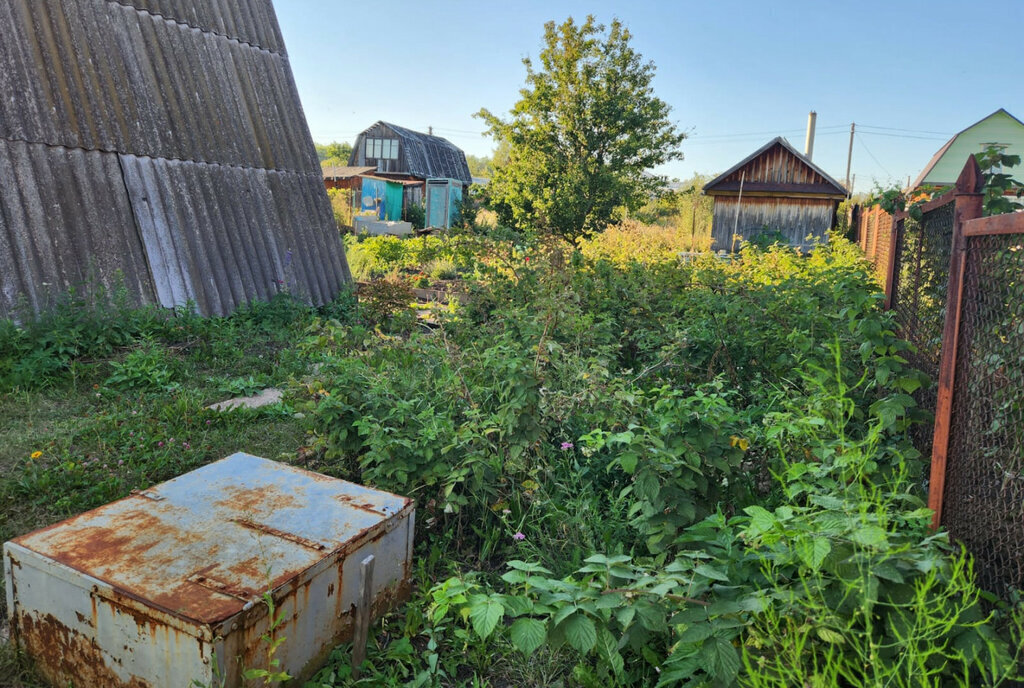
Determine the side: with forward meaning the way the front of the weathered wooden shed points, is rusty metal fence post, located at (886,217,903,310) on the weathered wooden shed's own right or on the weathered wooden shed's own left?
on the weathered wooden shed's own left

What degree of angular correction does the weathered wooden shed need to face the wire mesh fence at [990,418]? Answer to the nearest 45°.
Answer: approximately 45° to its left

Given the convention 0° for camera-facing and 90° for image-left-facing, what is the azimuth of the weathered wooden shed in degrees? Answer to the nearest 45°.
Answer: approximately 45°

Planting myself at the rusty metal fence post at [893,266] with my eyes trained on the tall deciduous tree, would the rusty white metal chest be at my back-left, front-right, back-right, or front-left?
back-left

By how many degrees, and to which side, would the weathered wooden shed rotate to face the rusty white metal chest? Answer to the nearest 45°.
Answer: approximately 45° to its left

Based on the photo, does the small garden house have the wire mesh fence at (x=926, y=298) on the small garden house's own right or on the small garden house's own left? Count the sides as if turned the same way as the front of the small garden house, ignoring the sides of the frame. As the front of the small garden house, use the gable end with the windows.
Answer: on the small garden house's own left
